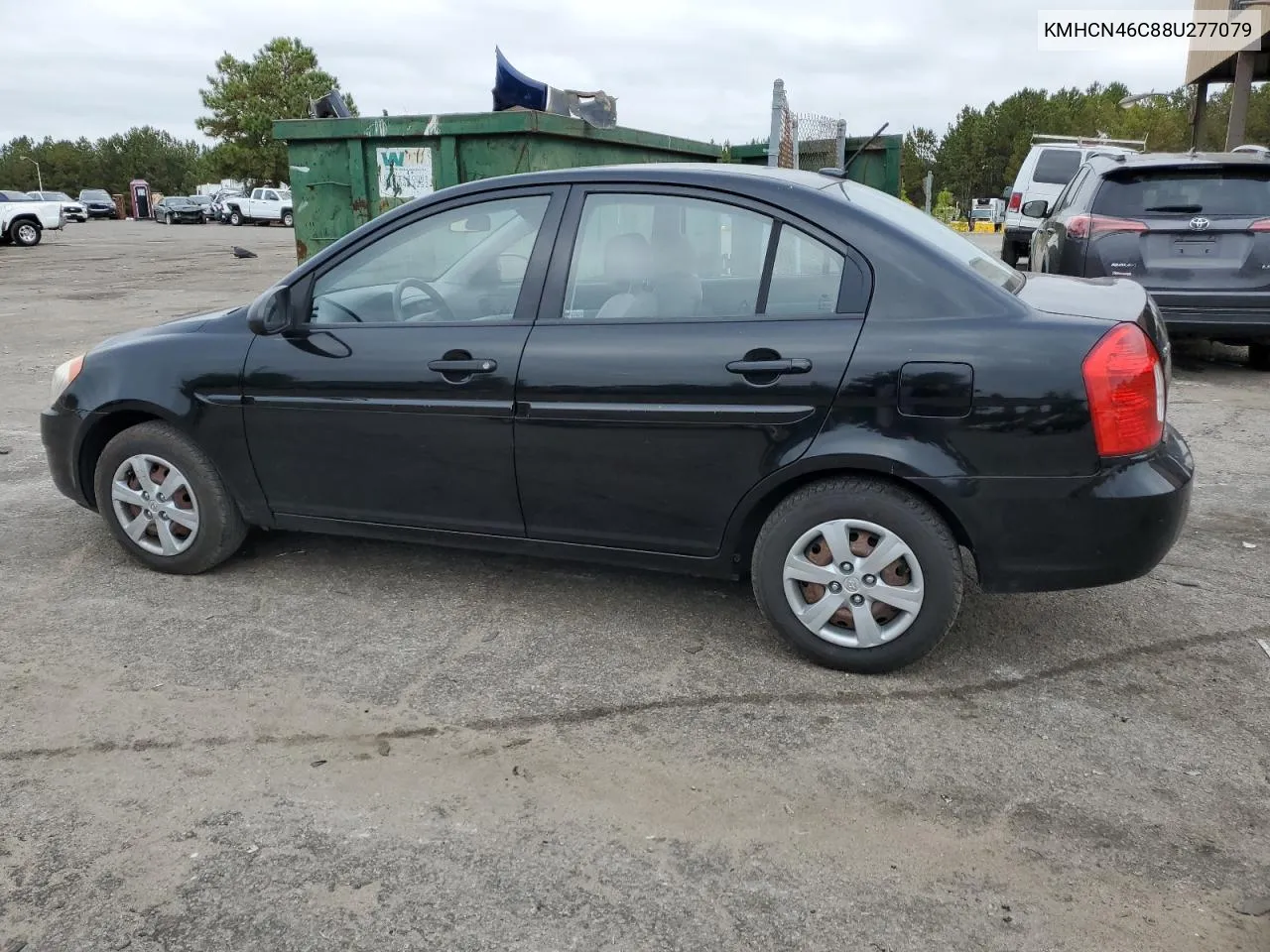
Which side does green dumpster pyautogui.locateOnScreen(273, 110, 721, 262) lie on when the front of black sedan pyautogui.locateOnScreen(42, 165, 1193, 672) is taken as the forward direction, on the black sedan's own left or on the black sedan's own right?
on the black sedan's own right

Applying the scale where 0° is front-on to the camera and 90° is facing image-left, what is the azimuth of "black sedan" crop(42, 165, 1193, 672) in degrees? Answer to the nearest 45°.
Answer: approximately 90°

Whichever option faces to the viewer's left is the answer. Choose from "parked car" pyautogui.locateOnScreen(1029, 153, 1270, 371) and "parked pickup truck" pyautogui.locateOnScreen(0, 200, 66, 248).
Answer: "parked pickup truck" pyautogui.locateOnScreen(0, 200, 66, 248)

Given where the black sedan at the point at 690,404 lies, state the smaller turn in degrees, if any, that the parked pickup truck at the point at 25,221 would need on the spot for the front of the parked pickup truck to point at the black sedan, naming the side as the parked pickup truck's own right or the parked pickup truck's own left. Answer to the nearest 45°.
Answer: approximately 90° to the parked pickup truck's own left

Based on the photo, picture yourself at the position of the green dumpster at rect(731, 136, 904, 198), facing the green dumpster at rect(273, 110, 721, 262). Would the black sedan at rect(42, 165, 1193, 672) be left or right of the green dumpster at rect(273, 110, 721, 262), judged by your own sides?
left

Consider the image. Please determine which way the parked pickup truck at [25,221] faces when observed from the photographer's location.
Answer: facing to the left of the viewer

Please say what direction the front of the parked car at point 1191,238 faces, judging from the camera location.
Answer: facing away from the viewer

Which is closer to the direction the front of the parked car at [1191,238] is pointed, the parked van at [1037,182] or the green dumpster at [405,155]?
the parked van
